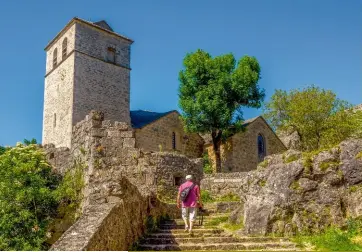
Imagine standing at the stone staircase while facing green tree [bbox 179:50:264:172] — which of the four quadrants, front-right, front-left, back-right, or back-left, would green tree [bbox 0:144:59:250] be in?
front-left

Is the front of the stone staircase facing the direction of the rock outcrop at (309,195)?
no

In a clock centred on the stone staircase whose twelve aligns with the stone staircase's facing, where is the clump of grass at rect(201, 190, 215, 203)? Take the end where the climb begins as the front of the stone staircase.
The clump of grass is roughly at 6 o'clock from the stone staircase.

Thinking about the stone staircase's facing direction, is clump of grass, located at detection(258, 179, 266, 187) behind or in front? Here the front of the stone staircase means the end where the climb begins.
behind

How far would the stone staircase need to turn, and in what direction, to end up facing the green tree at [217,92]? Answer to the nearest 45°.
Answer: approximately 180°

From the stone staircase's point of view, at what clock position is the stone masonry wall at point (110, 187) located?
The stone masonry wall is roughly at 4 o'clock from the stone staircase.

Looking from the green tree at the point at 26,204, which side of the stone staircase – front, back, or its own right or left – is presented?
right

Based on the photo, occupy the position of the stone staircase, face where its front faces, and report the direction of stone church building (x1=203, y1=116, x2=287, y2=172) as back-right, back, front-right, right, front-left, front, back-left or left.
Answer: back

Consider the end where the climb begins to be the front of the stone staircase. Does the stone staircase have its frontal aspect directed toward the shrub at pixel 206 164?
no

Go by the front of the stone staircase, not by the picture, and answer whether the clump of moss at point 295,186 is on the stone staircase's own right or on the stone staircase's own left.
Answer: on the stone staircase's own left

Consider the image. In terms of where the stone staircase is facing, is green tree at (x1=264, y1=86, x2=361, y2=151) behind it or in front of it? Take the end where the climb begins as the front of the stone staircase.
behind

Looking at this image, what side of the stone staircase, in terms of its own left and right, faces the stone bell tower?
back

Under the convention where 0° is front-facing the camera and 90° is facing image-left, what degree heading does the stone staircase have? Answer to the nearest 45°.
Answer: approximately 0°
